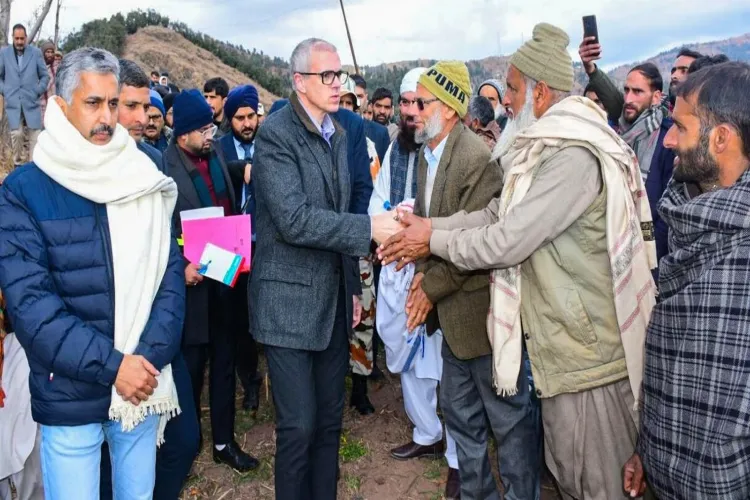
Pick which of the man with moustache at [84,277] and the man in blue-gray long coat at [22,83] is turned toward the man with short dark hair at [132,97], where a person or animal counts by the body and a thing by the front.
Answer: the man in blue-gray long coat

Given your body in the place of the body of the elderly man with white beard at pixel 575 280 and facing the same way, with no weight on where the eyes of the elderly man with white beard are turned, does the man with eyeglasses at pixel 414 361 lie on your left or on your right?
on your right

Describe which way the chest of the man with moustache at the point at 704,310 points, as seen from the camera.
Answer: to the viewer's left

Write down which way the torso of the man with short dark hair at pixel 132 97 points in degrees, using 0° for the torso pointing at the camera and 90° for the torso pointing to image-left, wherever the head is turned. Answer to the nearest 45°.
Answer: approximately 315°

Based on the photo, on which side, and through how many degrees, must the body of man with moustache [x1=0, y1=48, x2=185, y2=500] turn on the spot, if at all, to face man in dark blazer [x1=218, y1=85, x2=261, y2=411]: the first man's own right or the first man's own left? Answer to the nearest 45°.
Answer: approximately 90° to the first man's own left

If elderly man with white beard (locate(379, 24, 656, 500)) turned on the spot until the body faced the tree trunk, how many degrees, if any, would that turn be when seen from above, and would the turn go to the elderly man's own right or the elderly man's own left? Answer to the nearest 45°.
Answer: approximately 45° to the elderly man's own right
